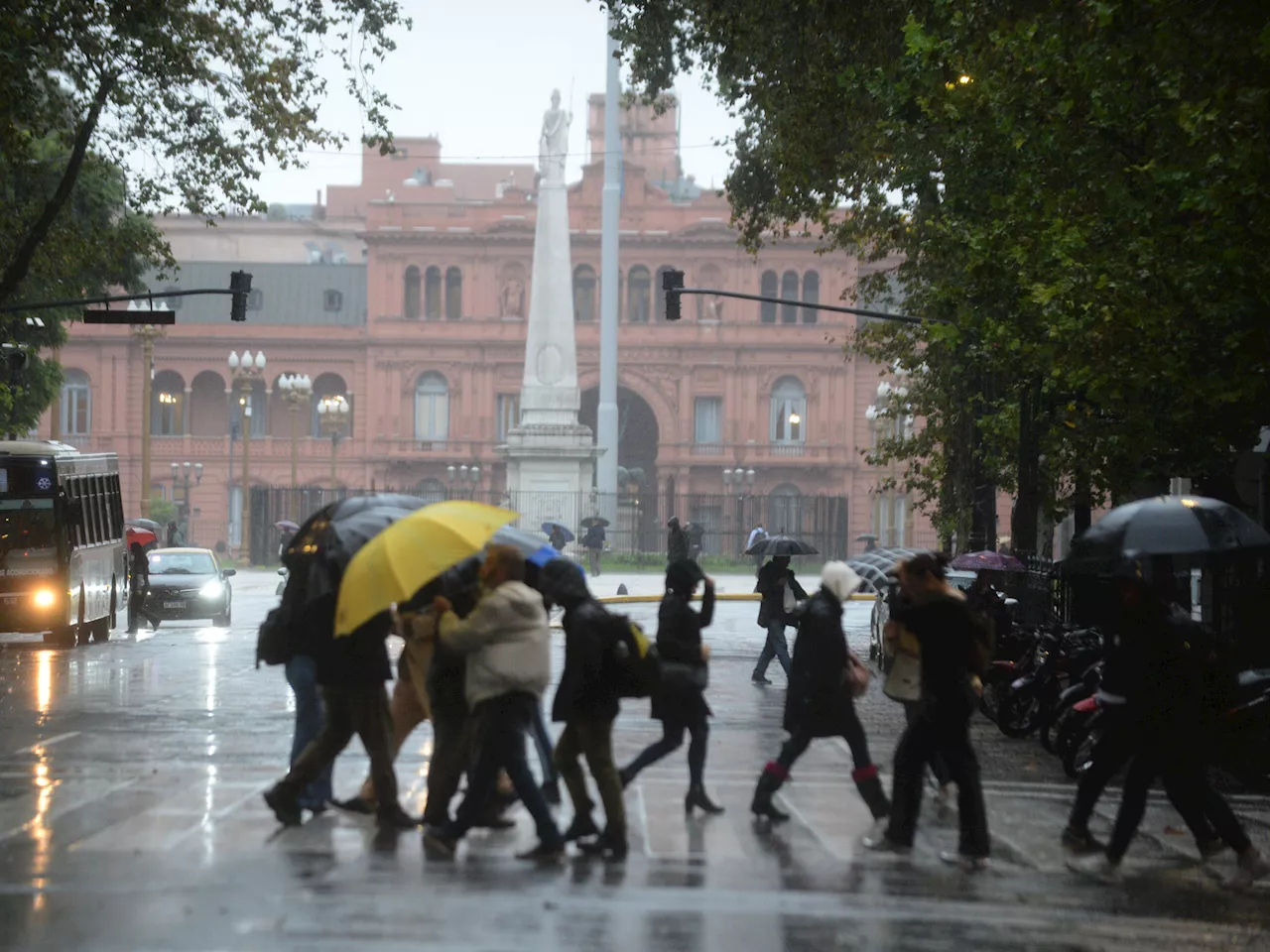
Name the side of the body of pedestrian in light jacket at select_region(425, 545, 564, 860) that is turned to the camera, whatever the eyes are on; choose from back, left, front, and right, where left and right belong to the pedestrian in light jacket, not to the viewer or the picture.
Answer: left

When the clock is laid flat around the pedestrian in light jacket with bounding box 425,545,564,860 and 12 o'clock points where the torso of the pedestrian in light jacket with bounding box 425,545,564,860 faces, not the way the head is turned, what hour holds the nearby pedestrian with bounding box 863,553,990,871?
the nearby pedestrian with bounding box 863,553,990,871 is roughly at 6 o'clock from the pedestrian in light jacket with bounding box 425,545,564,860.

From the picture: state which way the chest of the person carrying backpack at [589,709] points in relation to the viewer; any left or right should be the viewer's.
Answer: facing to the left of the viewer
